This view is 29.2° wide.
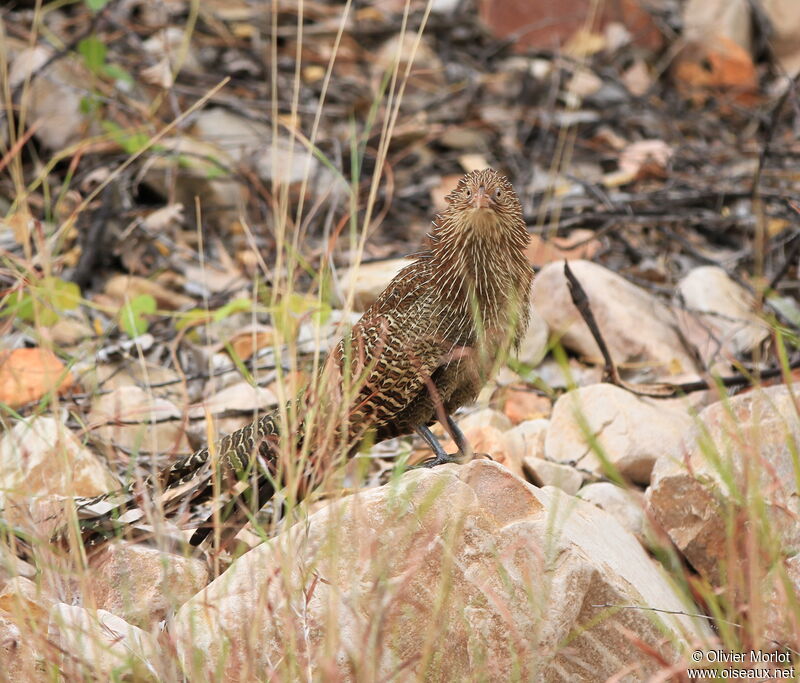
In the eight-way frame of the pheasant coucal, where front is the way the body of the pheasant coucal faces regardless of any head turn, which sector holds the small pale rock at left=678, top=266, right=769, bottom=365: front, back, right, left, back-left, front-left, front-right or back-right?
front-left

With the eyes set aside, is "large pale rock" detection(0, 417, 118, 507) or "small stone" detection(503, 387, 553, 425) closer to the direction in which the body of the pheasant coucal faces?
the small stone

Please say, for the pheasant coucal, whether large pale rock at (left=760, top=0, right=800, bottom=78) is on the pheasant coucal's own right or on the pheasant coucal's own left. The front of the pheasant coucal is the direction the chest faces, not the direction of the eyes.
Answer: on the pheasant coucal's own left

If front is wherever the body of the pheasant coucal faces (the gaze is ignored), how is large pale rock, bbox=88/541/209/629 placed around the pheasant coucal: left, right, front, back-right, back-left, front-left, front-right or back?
back-right

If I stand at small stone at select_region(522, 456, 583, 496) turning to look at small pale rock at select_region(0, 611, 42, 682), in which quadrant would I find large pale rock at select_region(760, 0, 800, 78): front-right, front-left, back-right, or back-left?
back-right

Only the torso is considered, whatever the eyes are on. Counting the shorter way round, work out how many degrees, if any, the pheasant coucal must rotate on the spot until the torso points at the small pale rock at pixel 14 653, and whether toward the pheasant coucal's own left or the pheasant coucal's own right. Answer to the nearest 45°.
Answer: approximately 135° to the pheasant coucal's own right

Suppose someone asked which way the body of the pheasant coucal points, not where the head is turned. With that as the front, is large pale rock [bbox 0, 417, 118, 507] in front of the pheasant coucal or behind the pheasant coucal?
behind

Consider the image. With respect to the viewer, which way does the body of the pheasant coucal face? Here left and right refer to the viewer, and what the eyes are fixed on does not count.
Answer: facing to the right of the viewer
